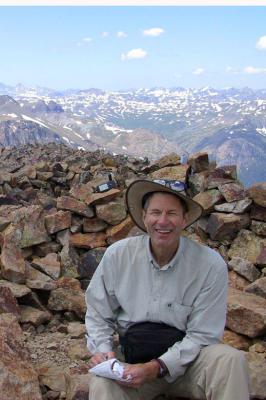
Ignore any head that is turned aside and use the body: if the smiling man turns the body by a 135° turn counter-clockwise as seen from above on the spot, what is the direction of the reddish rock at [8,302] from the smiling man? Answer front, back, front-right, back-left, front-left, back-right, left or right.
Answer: left

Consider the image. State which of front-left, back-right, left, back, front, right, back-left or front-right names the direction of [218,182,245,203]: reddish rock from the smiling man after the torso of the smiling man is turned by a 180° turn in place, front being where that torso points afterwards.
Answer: front

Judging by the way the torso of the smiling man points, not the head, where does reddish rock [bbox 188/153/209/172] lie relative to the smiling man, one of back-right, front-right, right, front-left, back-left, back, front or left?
back

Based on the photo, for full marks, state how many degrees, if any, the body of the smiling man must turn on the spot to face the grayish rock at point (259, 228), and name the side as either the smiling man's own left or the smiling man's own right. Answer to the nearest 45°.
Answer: approximately 180°

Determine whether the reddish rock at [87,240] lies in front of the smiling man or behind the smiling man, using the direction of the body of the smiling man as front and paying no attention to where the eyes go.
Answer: behind

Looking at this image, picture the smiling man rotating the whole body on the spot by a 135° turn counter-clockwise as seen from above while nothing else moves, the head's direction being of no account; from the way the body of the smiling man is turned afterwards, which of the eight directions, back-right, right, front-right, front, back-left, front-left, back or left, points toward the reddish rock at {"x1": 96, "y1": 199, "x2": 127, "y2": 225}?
front-left

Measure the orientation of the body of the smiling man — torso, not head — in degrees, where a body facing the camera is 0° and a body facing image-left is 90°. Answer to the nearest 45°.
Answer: approximately 0°

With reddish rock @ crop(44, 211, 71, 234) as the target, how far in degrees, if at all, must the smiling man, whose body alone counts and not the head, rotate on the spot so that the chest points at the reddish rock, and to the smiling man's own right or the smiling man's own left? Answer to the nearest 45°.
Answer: approximately 180°

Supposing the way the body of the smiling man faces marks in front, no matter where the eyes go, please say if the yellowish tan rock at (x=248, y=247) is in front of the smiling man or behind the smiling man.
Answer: behind
